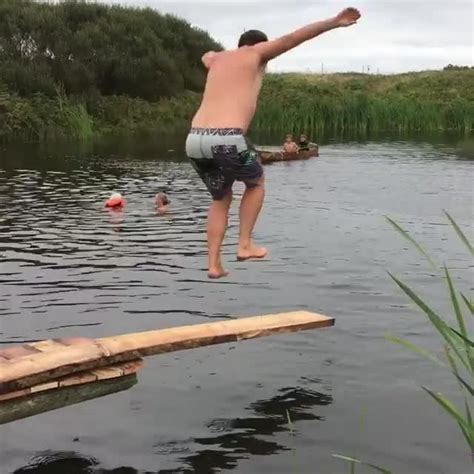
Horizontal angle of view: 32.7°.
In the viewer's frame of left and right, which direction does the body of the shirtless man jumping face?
facing away from the viewer and to the right of the viewer

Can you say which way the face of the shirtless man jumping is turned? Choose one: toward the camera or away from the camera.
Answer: away from the camera
